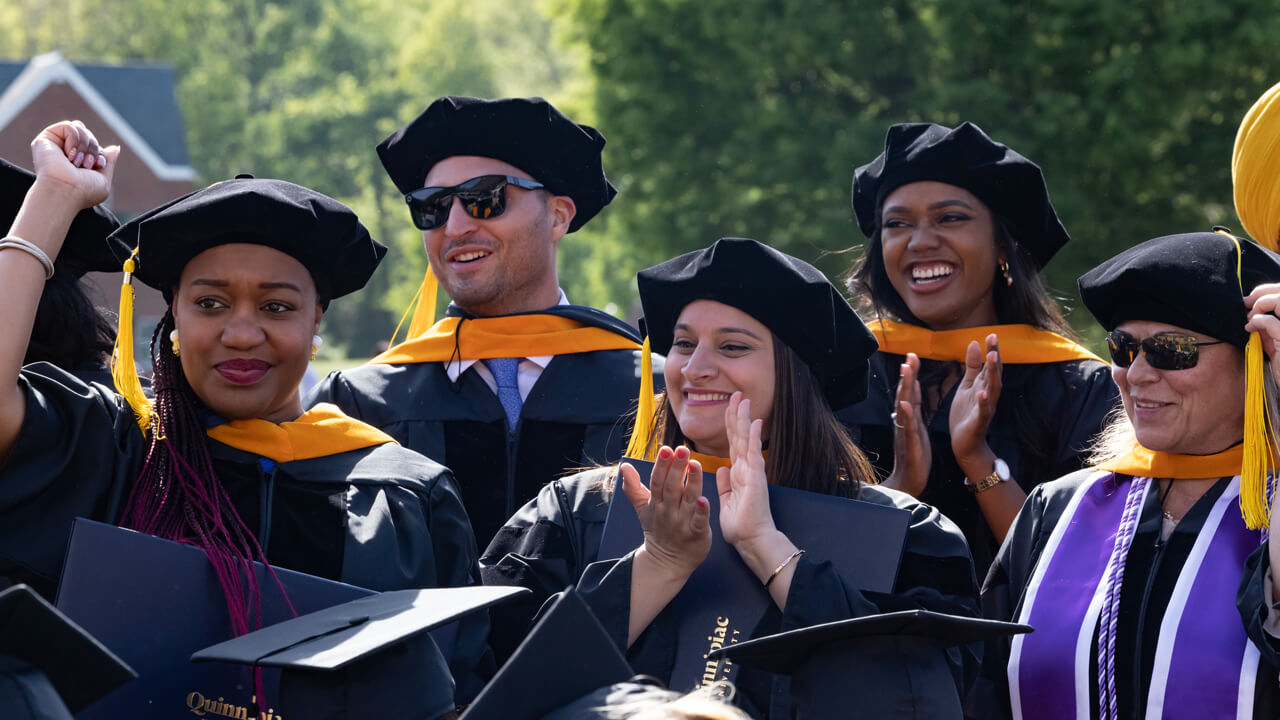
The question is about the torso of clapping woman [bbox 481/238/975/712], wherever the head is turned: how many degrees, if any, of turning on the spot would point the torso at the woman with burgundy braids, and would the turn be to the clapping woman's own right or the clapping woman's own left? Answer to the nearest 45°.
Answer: approximately 45° to the clapping woman's own right

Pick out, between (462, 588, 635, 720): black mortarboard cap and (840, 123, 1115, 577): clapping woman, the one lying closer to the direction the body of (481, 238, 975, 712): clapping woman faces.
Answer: the black mortarboard cap

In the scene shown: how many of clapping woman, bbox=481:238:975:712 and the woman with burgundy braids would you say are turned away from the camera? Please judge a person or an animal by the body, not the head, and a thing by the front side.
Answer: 0

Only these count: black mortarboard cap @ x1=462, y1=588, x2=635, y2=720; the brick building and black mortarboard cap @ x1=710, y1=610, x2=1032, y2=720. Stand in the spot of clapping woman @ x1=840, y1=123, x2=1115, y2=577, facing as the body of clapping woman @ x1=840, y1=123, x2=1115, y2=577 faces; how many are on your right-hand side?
1

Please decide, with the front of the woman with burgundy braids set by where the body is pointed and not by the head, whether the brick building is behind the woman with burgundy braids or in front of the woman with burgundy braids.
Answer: behind

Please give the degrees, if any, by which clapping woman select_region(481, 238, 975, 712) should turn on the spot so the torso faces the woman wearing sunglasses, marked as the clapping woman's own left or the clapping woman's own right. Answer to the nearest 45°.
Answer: approximately 135° to the clapping woman's own left

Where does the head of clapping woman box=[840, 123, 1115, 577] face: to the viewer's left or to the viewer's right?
to the viewer's left

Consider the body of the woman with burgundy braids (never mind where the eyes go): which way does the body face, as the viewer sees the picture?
toward the camera

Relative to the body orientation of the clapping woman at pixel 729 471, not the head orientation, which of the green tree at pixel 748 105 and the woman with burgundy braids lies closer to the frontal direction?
the woman with burgundy braids

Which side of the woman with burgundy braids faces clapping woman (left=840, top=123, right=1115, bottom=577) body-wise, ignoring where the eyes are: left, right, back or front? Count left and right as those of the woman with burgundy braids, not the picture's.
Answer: left

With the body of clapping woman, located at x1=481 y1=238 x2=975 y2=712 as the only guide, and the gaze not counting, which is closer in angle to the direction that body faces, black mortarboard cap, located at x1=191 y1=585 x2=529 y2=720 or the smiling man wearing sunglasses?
the black mortarboard cap

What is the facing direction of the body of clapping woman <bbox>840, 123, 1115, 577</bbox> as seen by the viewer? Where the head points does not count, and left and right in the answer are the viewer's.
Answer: facing the viewer and to the left of the viewer

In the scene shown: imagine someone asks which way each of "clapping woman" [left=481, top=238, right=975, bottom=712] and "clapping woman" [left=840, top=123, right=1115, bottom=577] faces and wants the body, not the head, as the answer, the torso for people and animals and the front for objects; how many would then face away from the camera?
0
